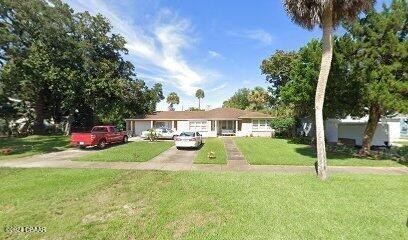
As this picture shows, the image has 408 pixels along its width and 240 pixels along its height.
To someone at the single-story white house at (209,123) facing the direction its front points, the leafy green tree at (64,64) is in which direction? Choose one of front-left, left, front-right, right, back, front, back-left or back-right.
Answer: right

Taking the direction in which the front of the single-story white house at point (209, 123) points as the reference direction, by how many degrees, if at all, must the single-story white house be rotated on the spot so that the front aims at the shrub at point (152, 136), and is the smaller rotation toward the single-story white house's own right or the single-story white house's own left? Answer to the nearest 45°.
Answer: approximately 45° to the single-story white house's own right

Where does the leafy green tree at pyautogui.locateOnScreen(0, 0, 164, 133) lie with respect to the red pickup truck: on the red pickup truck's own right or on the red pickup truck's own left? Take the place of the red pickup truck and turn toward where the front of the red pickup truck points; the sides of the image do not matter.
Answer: on the red pickup truck's own left

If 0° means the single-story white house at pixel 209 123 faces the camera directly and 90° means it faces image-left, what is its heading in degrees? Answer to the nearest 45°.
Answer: approximately 0°

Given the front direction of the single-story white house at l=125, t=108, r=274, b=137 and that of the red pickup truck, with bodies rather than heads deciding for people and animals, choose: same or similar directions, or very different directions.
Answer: very different directions

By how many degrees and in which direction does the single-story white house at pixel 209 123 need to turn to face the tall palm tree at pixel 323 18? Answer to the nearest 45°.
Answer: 0° — it already faces it

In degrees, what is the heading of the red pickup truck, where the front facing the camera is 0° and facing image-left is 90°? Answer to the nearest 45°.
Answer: approximately 225°

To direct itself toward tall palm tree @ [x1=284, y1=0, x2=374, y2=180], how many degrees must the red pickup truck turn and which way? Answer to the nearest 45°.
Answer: approximately 90° to its right

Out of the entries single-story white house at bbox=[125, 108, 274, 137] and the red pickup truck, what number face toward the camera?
1
